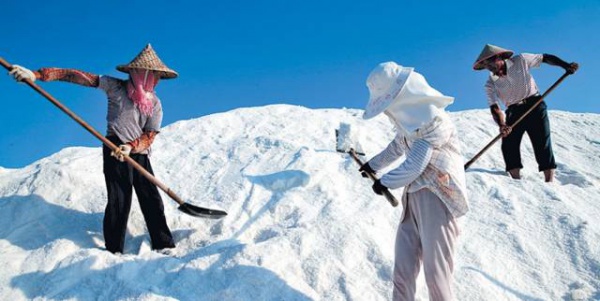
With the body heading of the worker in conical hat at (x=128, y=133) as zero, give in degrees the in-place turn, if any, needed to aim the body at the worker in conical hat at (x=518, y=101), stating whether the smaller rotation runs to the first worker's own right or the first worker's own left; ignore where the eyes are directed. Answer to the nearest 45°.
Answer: approximately 45° to the first worker's own left

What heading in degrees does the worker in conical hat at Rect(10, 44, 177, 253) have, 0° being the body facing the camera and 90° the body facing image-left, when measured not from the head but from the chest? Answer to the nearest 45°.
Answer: approximately 315°

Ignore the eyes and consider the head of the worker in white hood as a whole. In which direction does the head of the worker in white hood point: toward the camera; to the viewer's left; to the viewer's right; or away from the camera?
to the viewer's left
